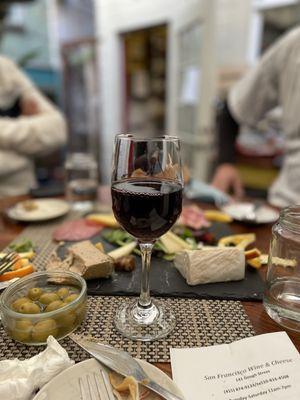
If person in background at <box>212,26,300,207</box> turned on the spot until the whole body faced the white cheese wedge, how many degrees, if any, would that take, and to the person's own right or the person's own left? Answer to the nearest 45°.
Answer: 0° — they already face it

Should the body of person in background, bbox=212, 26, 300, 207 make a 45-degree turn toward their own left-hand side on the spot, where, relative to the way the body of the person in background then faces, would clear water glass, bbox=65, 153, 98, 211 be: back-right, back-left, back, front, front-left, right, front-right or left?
right

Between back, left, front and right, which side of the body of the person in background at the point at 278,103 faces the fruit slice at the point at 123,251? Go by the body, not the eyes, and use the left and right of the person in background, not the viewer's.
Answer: front

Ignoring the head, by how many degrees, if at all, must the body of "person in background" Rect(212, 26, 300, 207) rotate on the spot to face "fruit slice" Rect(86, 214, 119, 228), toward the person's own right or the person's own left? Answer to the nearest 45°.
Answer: approximately 45° to the person's own right

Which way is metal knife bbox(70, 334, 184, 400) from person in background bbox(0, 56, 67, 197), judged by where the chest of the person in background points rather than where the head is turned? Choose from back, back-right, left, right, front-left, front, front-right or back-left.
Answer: front

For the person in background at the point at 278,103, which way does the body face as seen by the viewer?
toward the camera

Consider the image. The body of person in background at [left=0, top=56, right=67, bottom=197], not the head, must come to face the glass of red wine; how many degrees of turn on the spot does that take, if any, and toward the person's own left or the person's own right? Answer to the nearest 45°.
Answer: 0° — they already face it

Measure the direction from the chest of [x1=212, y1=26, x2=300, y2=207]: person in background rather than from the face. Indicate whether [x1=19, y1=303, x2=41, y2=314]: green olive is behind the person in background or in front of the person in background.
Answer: in front

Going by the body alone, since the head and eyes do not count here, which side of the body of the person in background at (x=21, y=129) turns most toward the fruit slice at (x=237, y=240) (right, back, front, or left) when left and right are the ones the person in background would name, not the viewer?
front

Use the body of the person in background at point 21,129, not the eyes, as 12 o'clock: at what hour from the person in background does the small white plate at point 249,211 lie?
The small white plate is roughly at 11 o'clock from the person in background.

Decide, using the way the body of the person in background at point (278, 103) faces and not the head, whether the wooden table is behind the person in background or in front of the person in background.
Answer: in front
